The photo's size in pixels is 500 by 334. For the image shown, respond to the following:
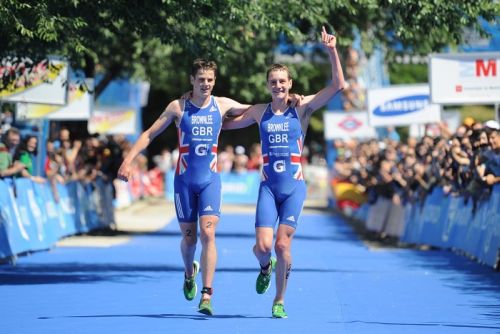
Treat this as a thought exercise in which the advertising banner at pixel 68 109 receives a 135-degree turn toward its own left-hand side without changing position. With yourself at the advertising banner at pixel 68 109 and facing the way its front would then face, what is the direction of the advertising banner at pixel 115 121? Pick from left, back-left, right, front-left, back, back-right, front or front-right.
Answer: front-left

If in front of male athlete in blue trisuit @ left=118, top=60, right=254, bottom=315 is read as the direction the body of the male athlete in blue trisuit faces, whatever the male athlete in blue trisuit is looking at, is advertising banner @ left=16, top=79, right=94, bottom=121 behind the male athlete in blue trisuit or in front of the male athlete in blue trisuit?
behind

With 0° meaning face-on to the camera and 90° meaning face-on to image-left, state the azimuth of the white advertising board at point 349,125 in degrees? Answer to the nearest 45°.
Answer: approximately 0°

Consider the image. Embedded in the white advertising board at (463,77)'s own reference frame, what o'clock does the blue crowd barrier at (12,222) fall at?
The blue crowd barrier is roughly at 2 o'clock from the white advertising board.
